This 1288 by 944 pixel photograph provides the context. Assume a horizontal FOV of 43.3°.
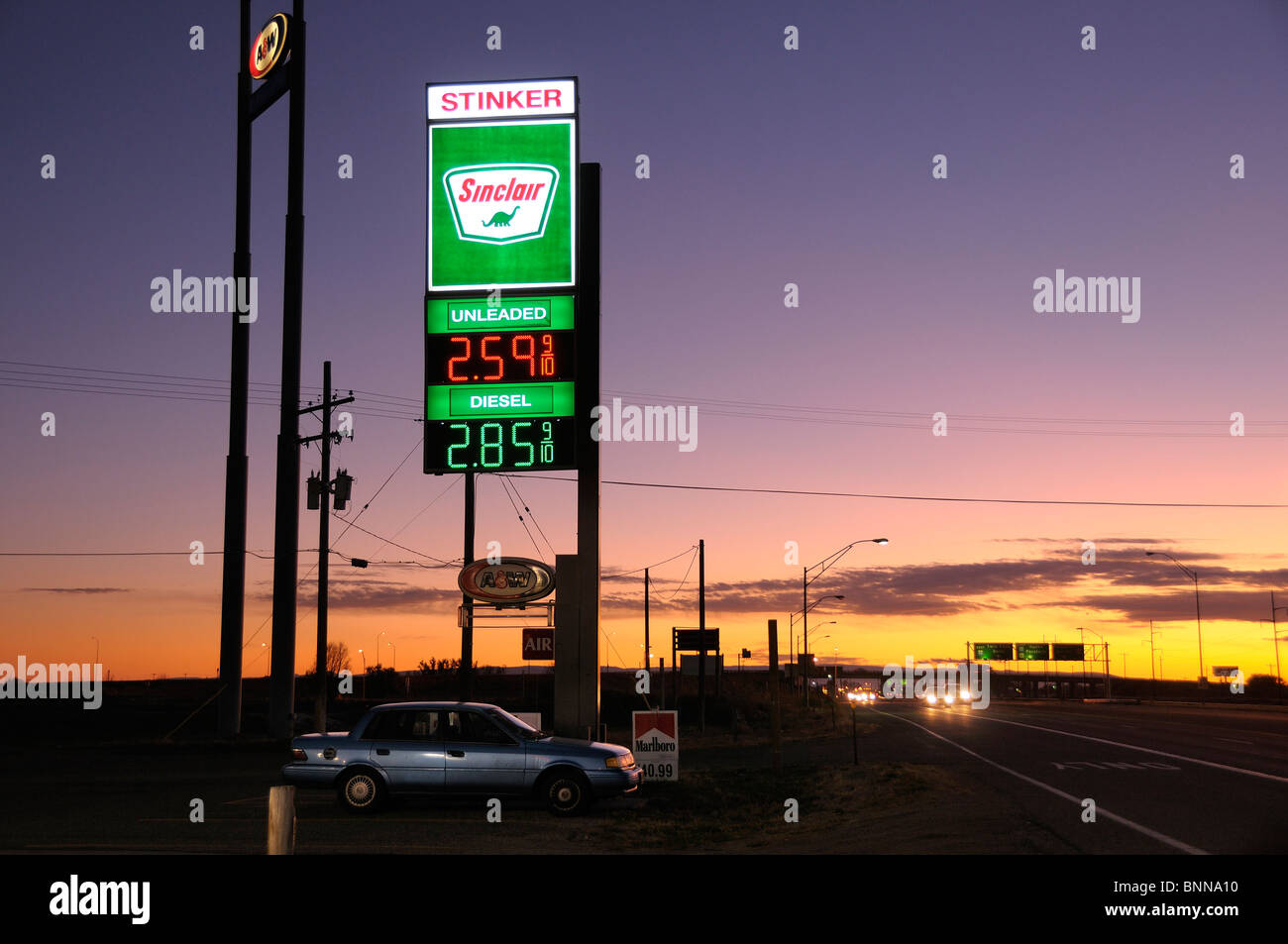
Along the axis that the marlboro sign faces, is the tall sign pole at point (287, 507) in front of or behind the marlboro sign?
behind

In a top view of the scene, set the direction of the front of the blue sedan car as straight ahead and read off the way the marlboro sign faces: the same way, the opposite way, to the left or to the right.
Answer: to the right

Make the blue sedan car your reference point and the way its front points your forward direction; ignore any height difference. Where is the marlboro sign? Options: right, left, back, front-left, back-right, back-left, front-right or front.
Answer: front-left

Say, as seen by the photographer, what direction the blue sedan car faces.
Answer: facing to the right of the viewer

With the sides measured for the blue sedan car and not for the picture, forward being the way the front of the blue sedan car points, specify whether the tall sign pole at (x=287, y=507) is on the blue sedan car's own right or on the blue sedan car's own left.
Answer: on the blue sedan car's own left

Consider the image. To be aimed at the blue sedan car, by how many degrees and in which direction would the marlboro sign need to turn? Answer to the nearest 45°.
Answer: approximately 45° to its right

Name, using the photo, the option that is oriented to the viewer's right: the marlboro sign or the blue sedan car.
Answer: the blue sedan car

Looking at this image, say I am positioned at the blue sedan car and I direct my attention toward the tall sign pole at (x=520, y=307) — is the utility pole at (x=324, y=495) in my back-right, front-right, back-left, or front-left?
front-left

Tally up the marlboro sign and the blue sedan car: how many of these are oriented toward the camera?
1

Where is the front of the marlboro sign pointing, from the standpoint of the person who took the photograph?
facing the viewer
